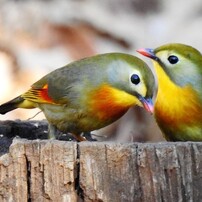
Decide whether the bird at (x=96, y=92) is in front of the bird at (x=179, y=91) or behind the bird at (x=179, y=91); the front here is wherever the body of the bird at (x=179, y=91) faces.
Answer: in front

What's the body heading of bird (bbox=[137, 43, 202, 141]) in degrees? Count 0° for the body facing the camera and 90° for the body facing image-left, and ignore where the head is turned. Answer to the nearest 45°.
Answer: approximately 90°
